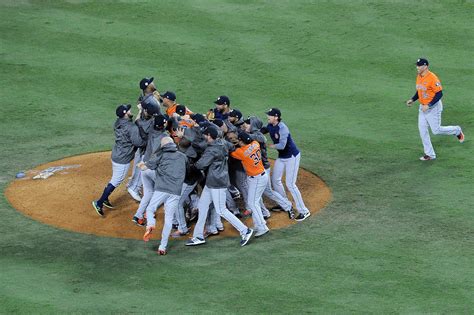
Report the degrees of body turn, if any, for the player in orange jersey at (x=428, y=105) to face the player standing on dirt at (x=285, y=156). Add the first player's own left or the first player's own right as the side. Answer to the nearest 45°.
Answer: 0° — they already face them

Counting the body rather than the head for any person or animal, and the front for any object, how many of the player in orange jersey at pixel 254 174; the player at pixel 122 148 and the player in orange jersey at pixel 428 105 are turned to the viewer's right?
1

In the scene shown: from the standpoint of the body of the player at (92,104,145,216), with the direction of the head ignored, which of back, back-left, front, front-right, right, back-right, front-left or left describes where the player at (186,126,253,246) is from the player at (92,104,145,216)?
front-right

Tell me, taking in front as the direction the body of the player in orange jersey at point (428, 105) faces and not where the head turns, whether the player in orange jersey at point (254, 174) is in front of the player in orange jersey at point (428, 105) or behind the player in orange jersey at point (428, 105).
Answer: in front

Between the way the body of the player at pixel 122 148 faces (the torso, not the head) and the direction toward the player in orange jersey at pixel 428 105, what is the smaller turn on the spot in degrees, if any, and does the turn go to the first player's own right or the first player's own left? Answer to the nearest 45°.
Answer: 0° — they already face them

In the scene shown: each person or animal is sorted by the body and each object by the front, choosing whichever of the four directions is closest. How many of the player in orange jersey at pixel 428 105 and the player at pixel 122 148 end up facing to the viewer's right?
1

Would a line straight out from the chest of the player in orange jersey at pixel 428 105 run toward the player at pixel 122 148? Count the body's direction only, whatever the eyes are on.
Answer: yes

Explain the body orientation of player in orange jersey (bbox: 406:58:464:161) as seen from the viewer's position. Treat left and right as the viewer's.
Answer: facing the viewer and to the left of the viewer

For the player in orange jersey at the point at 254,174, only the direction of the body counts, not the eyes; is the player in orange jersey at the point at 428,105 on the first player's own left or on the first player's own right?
on the first player's own right

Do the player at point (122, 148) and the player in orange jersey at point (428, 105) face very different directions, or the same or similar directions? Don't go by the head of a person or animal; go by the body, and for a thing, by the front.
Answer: very different directions

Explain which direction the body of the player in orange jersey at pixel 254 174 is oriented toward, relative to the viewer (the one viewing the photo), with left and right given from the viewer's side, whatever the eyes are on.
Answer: facing away from the viewer and to the left of the viewer

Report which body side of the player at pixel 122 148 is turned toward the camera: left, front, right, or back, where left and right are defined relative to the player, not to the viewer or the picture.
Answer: right

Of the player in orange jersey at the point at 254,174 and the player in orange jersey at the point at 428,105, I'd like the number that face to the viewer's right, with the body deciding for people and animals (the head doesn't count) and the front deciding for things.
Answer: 0

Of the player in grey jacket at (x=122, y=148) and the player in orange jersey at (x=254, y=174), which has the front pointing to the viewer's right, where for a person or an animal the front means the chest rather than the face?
the player in grey jacket

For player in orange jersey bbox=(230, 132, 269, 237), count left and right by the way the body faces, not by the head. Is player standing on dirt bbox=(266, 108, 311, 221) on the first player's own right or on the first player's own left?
on the first player's own right
